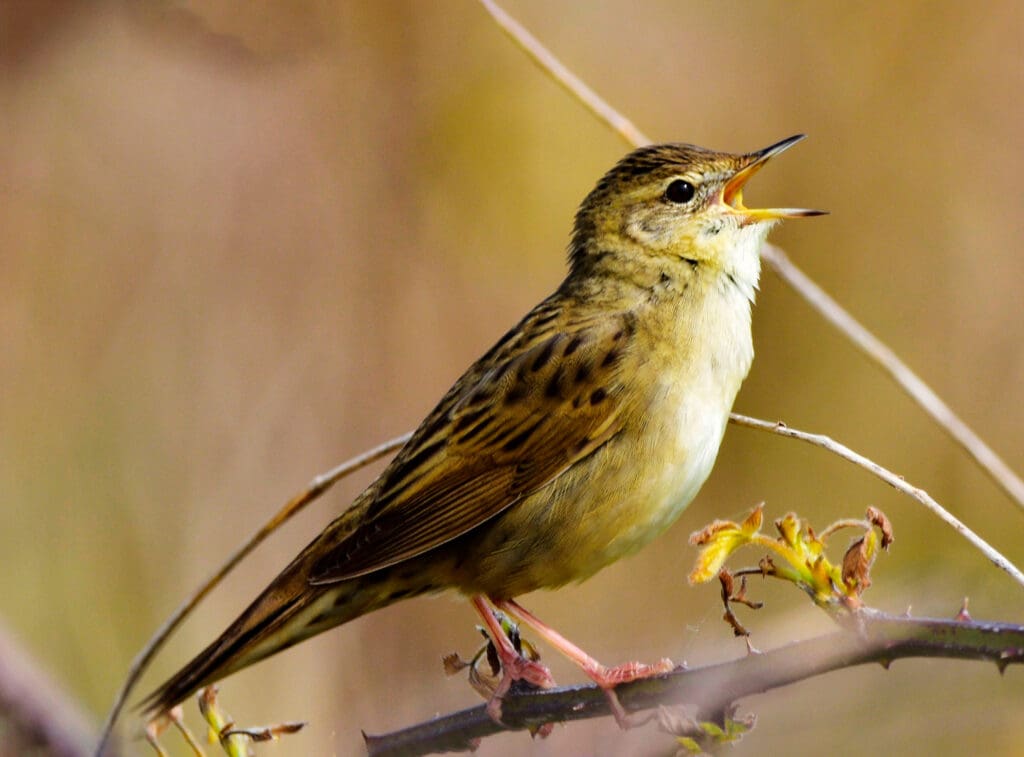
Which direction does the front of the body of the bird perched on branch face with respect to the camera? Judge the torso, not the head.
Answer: to the viewer's right

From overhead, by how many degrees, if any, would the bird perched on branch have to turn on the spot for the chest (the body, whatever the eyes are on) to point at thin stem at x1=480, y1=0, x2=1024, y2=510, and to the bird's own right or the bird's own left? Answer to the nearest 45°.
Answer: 0° — it already faces it
